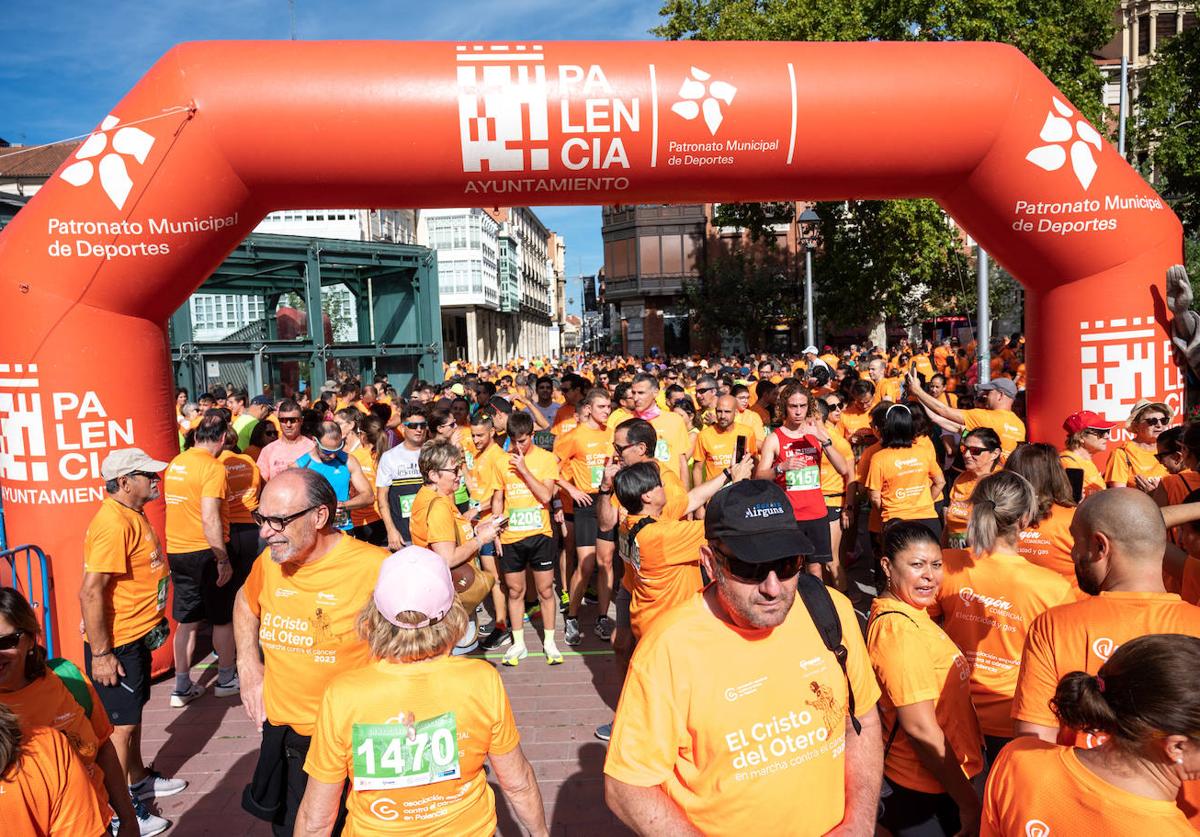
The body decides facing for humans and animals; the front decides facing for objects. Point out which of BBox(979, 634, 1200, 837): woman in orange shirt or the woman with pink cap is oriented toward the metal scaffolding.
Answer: the woman with pink cap

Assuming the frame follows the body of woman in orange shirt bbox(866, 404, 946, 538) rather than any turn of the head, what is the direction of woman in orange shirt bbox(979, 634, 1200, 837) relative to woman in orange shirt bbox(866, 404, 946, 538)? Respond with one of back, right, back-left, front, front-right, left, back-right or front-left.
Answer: back

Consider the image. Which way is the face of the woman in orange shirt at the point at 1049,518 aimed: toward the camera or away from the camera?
away from the camera

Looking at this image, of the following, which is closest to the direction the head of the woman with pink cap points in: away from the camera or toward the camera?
away from the camera

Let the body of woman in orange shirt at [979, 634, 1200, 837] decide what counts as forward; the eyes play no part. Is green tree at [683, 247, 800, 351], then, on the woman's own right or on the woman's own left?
on the woman's own left

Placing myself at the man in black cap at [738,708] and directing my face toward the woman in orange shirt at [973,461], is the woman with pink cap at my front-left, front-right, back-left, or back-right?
back-left

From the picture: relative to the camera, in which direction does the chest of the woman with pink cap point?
away from the camera

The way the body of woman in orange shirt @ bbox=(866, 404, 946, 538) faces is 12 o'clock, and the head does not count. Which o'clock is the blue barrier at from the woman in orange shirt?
The blue barrier is roughly at 8 o'clock from the woman in orange shirt.

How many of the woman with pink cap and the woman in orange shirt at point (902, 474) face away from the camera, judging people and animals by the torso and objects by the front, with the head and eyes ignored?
2

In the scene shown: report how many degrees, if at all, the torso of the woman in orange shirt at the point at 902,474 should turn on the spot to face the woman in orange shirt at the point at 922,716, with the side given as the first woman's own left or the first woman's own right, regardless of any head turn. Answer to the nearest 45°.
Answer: approximately 180°

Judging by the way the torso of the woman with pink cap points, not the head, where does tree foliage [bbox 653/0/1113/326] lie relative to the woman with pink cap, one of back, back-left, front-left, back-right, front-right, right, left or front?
front-right

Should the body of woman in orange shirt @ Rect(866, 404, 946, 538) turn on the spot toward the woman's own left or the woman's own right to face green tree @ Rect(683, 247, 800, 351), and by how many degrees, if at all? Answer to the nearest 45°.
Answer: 0° — they already face it

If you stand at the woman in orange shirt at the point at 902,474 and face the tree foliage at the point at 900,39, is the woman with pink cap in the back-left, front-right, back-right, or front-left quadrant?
back-left

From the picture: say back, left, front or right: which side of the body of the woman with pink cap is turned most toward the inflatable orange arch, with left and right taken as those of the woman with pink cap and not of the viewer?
front

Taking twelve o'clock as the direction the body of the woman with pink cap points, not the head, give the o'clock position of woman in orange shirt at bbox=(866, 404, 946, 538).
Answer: The woman in orange shirt is roughly at 2 o'clock from the woman with pink cap.

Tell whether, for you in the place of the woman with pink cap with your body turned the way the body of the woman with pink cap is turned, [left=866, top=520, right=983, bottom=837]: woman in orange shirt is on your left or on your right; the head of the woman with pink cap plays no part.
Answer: on your right

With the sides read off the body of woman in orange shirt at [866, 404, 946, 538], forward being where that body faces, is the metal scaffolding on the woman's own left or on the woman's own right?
on the woman's own left

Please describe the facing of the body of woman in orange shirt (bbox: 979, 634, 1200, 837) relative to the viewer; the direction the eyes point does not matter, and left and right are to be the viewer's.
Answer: facing away from the viewer and to the right of the viewer

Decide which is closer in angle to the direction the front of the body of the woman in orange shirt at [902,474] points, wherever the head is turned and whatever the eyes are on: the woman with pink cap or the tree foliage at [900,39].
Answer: the tree foliage

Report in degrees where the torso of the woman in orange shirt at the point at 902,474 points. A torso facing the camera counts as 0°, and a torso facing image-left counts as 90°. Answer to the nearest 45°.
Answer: approximately 180°
